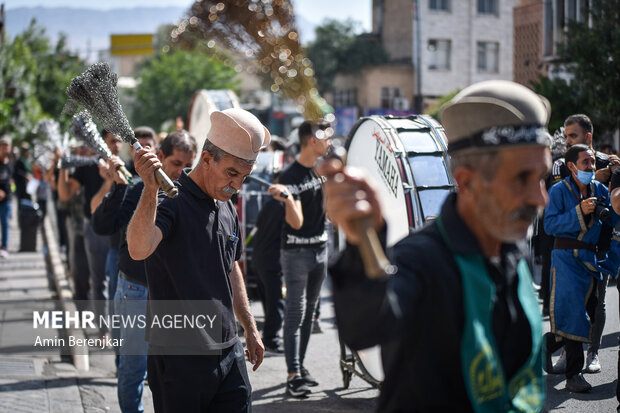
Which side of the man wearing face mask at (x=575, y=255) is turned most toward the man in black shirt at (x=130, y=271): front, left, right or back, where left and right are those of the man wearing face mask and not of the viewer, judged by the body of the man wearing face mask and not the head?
right

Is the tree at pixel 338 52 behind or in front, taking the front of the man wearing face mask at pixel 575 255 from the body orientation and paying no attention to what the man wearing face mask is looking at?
behind

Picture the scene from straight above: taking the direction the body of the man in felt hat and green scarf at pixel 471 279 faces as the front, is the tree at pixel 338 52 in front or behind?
behind

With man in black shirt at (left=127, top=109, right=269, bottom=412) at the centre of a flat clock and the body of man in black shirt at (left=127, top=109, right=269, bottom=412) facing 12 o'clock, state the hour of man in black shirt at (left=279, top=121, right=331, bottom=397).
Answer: man in black shirt at (left=279, top=121, right=331, bottom=397) is roughly at 8 o'clock from man in black shirt at (left=127, top=109, right=269, bottom=412).

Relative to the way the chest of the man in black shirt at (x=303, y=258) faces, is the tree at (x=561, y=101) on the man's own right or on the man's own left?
on the man's own left
